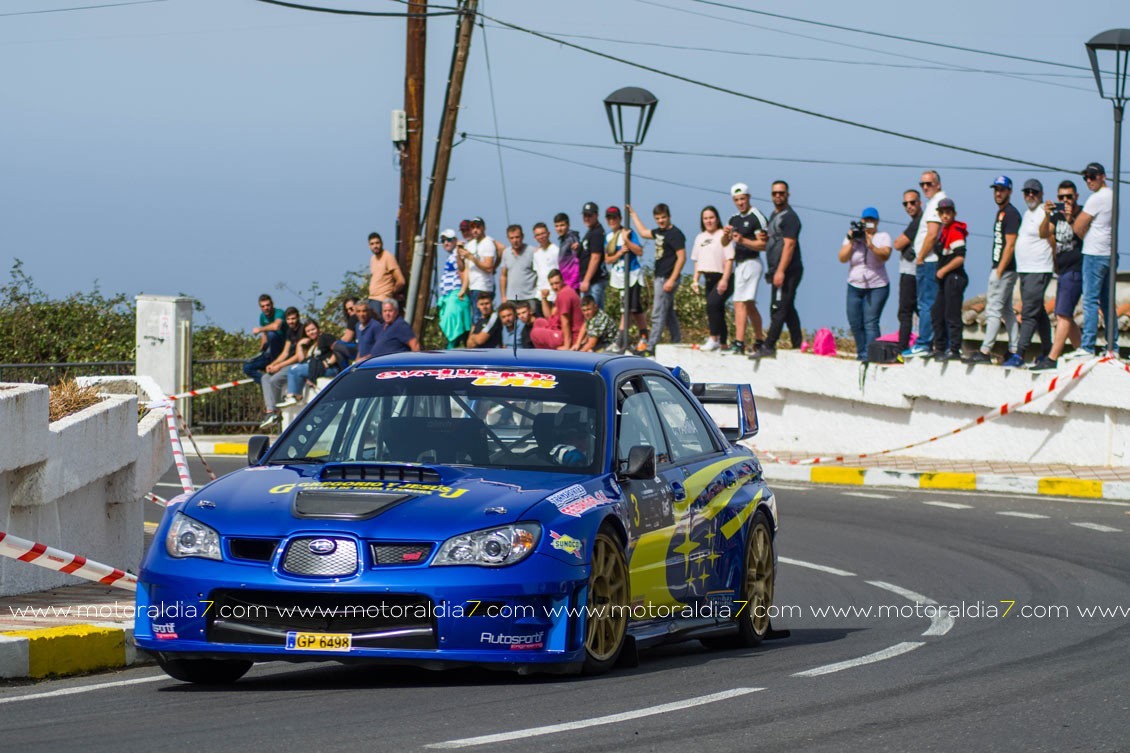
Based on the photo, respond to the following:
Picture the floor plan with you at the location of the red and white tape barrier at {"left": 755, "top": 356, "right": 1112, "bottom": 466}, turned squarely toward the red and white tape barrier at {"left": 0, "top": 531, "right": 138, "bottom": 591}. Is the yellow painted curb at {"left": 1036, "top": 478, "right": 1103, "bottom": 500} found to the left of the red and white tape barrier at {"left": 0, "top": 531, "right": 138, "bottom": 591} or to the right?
left

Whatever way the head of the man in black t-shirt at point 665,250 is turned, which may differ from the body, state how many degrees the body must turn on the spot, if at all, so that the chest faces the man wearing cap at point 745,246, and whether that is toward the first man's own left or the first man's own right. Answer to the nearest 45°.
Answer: approximately 90° to the first man's own left

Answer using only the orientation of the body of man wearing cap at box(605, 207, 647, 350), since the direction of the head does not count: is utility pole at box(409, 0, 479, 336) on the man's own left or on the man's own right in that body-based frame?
on the man's own right

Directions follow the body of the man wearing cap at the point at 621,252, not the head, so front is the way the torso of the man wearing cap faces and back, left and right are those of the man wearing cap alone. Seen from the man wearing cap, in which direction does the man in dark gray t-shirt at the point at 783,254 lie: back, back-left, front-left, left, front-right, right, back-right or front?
left

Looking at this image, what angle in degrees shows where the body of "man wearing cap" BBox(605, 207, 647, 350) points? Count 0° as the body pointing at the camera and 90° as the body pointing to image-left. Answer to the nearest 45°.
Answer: approximately 45°

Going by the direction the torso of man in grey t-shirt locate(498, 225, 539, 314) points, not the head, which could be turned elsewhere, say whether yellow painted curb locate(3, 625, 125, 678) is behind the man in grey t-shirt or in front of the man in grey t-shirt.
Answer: in front

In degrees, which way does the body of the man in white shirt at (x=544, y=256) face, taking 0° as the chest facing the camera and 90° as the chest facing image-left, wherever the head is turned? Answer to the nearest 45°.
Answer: approximately 0°
